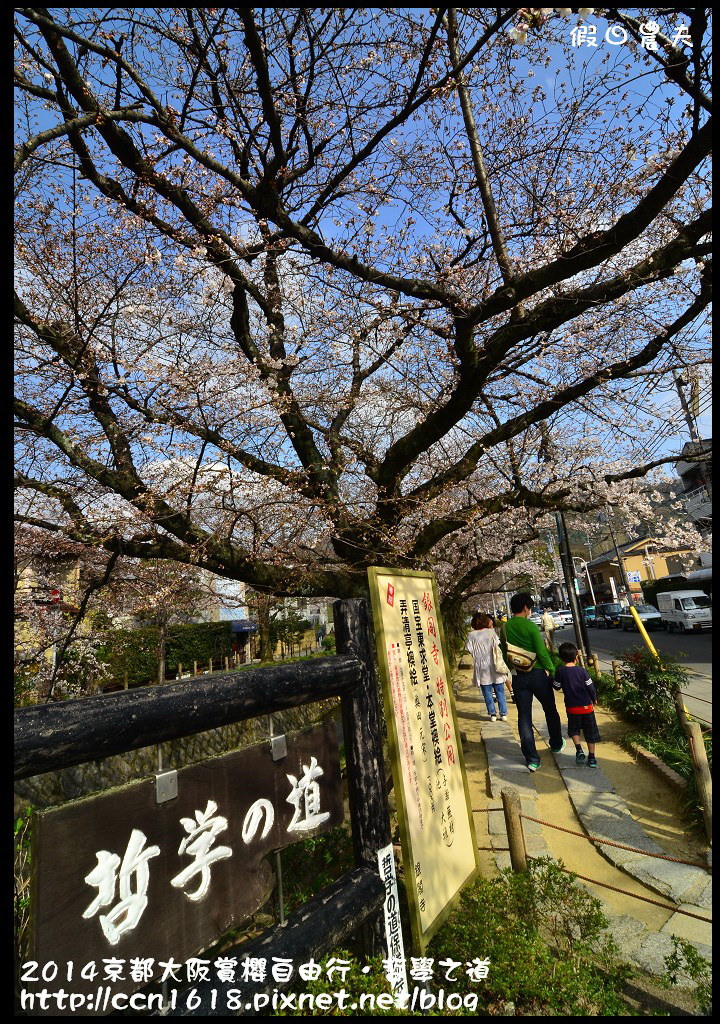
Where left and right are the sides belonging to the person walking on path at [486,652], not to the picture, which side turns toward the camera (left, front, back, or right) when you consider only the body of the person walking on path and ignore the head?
back

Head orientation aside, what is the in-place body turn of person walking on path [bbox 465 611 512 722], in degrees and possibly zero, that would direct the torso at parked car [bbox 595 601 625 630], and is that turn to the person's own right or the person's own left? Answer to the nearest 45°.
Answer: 0° — they already face it

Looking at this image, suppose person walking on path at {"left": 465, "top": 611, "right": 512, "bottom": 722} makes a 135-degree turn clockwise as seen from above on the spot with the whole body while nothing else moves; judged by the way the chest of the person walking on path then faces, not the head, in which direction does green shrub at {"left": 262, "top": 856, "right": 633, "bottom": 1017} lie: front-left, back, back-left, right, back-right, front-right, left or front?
front-right

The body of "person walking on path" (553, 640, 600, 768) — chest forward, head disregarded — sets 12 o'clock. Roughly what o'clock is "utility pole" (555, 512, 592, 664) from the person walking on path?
The utility pole is roughly at 12 o'clock from the person walking on path.

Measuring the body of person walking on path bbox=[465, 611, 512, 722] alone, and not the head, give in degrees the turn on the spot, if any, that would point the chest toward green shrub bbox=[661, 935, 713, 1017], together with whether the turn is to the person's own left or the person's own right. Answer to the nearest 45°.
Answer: approximately 180°

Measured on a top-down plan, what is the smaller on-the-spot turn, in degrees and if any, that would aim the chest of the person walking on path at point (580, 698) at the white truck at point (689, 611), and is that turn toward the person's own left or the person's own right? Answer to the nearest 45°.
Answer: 0° — they already face it

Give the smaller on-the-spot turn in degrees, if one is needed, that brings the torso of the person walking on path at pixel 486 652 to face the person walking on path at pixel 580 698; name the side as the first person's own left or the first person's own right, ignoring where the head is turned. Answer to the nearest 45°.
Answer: approximately 135° to the first person's own right

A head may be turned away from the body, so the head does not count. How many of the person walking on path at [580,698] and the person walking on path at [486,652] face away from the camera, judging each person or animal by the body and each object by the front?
2

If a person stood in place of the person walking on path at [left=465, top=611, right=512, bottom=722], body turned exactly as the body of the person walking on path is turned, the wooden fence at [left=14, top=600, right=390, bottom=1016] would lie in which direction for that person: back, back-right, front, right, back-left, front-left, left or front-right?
back

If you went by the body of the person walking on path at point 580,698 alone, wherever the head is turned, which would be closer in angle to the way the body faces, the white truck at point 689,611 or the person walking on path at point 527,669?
the white truck

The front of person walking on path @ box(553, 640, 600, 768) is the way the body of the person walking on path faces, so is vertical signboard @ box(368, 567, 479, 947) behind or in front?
behind

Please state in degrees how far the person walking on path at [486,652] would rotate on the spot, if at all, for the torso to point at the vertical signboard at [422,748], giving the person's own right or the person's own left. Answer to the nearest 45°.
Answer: approximately 180°

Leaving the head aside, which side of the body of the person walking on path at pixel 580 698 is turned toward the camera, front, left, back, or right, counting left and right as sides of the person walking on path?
back

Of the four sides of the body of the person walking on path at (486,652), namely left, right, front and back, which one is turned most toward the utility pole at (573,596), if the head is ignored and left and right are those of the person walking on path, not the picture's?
front
